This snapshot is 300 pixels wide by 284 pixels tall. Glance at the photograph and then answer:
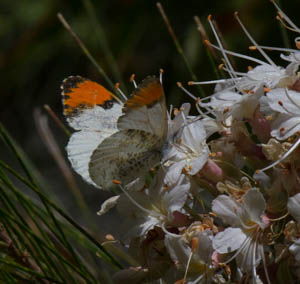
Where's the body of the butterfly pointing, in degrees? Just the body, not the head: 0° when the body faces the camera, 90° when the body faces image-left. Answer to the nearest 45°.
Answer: approximately 225°
